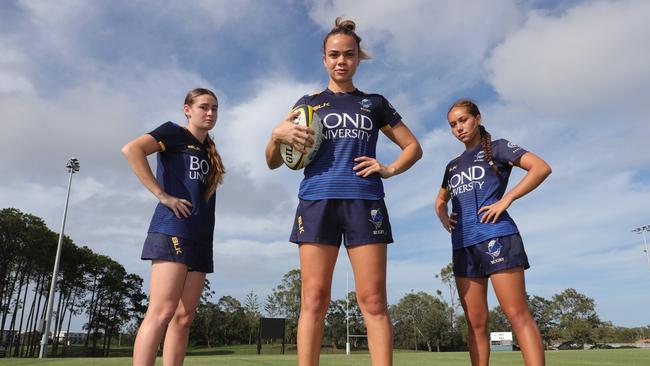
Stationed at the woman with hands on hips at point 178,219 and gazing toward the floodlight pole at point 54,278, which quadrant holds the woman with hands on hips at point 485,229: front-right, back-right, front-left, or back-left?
back-right

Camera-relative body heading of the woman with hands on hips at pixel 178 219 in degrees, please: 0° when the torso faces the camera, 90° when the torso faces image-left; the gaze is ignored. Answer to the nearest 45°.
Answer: approximately 315°

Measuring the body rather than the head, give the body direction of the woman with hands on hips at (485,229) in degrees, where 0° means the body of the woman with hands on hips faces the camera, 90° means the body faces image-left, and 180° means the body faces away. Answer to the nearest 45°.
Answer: approximately 45°

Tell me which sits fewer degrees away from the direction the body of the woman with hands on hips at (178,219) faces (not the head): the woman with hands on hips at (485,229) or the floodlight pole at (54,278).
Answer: the woman with hands on hips

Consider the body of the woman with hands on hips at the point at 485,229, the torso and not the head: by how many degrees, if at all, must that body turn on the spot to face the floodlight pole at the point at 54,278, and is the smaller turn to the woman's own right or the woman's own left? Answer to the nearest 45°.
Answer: approximately 90° to the woman's own right

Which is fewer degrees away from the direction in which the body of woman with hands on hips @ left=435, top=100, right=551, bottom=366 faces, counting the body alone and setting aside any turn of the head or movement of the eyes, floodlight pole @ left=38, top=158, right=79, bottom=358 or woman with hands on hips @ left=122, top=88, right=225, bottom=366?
the woman with hands on hips

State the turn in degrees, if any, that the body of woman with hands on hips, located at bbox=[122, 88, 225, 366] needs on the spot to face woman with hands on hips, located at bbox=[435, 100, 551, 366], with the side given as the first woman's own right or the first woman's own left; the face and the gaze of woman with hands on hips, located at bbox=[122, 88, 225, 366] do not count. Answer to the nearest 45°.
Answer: approximately 45° to the first woman's own left

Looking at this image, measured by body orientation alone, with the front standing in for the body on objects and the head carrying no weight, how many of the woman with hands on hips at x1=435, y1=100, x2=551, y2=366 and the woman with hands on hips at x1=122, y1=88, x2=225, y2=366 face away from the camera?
0

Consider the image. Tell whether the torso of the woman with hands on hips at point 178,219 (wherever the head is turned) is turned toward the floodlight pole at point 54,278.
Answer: no

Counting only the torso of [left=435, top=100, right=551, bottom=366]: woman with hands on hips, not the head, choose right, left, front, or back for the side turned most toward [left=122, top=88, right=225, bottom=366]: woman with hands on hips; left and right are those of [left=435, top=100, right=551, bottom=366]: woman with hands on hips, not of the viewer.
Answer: front

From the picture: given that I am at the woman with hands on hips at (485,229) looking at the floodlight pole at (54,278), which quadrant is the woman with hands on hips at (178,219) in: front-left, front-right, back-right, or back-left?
front-left
